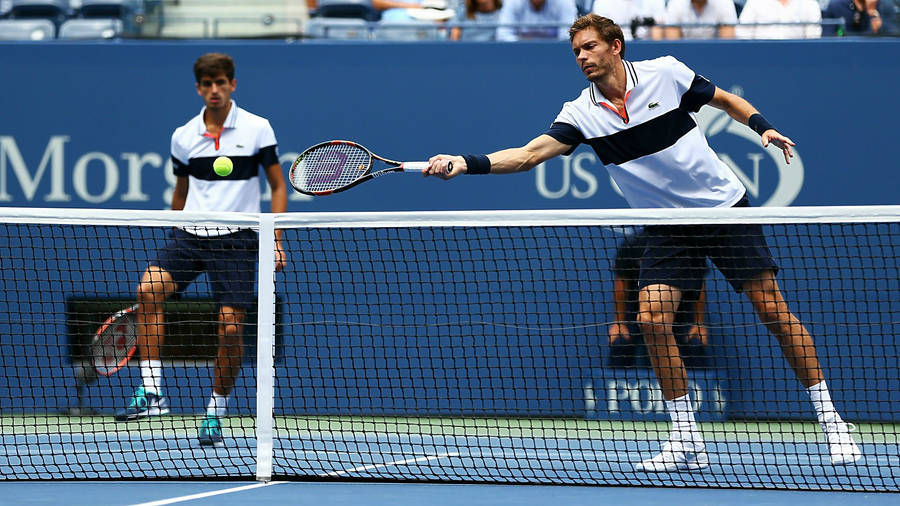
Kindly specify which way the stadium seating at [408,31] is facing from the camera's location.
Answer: facing the viewer

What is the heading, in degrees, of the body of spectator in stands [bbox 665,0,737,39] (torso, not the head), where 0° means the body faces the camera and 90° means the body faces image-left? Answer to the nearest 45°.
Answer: approximately 0°

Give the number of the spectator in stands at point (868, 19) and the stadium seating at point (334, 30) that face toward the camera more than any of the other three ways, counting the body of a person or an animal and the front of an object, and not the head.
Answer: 2

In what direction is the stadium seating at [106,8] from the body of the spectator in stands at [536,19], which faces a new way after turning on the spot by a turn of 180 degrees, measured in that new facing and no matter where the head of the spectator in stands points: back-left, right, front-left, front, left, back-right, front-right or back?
left

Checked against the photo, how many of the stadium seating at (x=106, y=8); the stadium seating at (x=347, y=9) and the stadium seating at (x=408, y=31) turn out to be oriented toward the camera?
3

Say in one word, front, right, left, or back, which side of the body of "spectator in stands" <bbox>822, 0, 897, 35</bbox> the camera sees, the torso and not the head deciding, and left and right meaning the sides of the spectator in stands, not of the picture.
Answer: front

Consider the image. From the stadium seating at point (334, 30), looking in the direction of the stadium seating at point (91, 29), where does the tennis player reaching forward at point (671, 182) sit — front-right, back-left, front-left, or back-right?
back-left

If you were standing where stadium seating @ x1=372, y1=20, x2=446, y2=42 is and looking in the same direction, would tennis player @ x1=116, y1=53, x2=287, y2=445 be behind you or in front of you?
in front

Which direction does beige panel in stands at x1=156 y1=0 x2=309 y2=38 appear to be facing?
toward the camera

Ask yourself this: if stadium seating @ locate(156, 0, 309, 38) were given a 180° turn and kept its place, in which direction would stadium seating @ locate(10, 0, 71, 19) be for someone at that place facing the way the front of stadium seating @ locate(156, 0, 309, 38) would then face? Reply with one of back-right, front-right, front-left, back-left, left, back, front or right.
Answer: front-left
